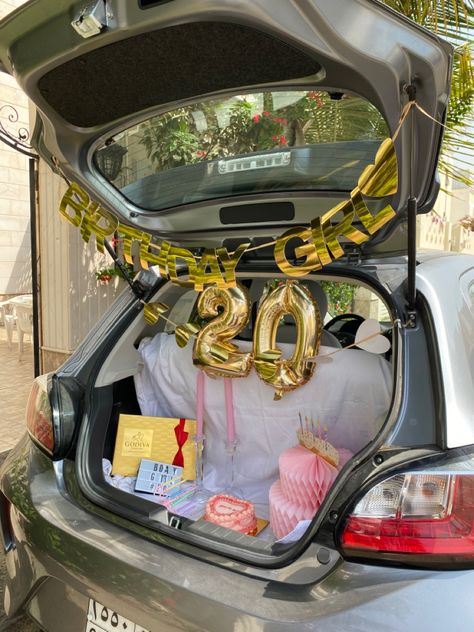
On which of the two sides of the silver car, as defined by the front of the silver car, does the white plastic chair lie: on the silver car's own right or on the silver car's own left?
on the silver car's own left

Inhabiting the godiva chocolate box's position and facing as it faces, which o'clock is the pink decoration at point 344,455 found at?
The pink decoration is roughly at 10 o'clock from the godiva chocolate box.

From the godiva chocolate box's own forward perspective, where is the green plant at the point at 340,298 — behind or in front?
behind

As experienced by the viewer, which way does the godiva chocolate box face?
facing the viewer

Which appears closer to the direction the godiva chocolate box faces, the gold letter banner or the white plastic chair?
the gold letter banner

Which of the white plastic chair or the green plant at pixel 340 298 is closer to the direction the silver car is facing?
the green plant

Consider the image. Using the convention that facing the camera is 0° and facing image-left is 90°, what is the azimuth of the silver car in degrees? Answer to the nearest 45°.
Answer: approximately 225°

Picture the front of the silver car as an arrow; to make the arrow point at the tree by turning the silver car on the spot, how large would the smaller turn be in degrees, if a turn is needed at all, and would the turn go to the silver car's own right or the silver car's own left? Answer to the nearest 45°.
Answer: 0° — it already faces it

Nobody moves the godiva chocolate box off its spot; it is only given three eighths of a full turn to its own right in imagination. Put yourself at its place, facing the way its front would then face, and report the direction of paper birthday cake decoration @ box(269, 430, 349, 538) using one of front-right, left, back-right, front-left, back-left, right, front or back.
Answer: back

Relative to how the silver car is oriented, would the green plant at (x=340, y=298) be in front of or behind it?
in front

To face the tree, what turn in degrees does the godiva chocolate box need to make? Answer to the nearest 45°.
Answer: approximately 135° to its left
